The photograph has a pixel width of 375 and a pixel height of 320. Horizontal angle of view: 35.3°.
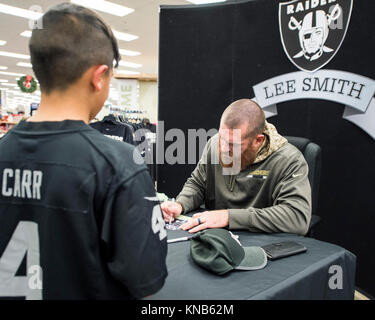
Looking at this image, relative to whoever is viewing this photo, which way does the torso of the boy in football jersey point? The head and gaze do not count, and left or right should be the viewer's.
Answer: facing away from the viewer and to the right of the viewer

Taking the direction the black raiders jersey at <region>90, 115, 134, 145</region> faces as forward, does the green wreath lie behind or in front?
behind

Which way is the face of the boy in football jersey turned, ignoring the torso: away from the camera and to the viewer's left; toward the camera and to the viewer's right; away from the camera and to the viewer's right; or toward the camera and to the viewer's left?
away from the camera and to the viewer's right

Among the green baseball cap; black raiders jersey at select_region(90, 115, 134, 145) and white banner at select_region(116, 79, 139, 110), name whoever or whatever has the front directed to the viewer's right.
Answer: the green baseball cap

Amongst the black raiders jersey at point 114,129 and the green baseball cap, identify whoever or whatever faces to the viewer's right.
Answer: the green baseball cap

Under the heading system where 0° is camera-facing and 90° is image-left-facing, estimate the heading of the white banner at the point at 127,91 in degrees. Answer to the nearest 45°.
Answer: approximately 0°

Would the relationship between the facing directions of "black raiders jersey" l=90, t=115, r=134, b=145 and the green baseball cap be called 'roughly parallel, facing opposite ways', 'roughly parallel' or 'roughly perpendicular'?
roughly perpendicular

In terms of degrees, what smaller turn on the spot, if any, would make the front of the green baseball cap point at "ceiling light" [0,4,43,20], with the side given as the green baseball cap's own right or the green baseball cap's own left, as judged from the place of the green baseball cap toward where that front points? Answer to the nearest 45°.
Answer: approximately 135° to the green baseball cap's own left

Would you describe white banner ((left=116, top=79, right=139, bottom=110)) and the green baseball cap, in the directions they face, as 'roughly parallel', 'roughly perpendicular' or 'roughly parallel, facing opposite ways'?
roughly perpendicular

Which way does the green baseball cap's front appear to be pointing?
to the viewer's right

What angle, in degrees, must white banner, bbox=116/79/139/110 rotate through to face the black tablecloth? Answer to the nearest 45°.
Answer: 0° — it already faces it
